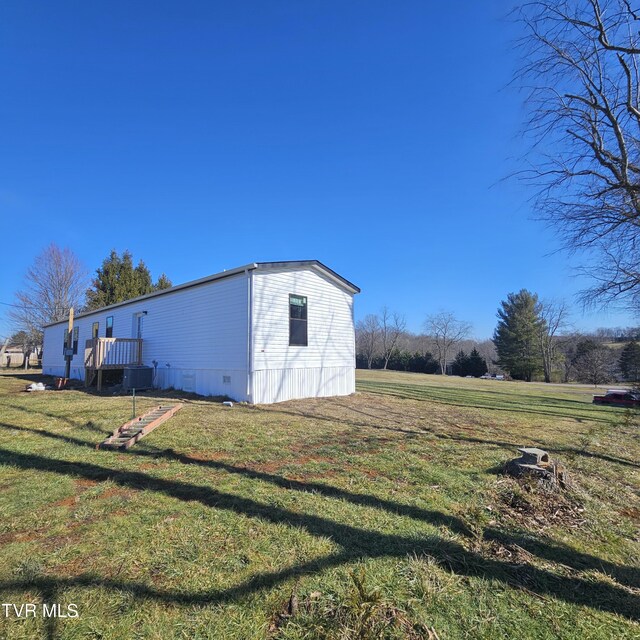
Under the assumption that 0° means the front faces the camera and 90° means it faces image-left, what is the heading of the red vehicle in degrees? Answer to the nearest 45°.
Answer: approximately 90°

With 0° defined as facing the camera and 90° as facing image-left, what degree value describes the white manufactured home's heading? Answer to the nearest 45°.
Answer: approximately 45°

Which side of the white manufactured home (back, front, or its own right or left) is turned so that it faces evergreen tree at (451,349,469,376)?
back

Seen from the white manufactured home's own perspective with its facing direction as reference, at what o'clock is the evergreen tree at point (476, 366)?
The evergreen tree is roughly at 6 o'clock from the white manufactured home.

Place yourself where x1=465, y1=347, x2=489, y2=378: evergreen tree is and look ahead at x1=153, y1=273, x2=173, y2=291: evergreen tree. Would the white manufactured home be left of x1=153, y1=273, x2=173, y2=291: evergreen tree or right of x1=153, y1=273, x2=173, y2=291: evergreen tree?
left

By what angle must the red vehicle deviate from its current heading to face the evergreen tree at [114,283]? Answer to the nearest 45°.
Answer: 0° — it already faces it
